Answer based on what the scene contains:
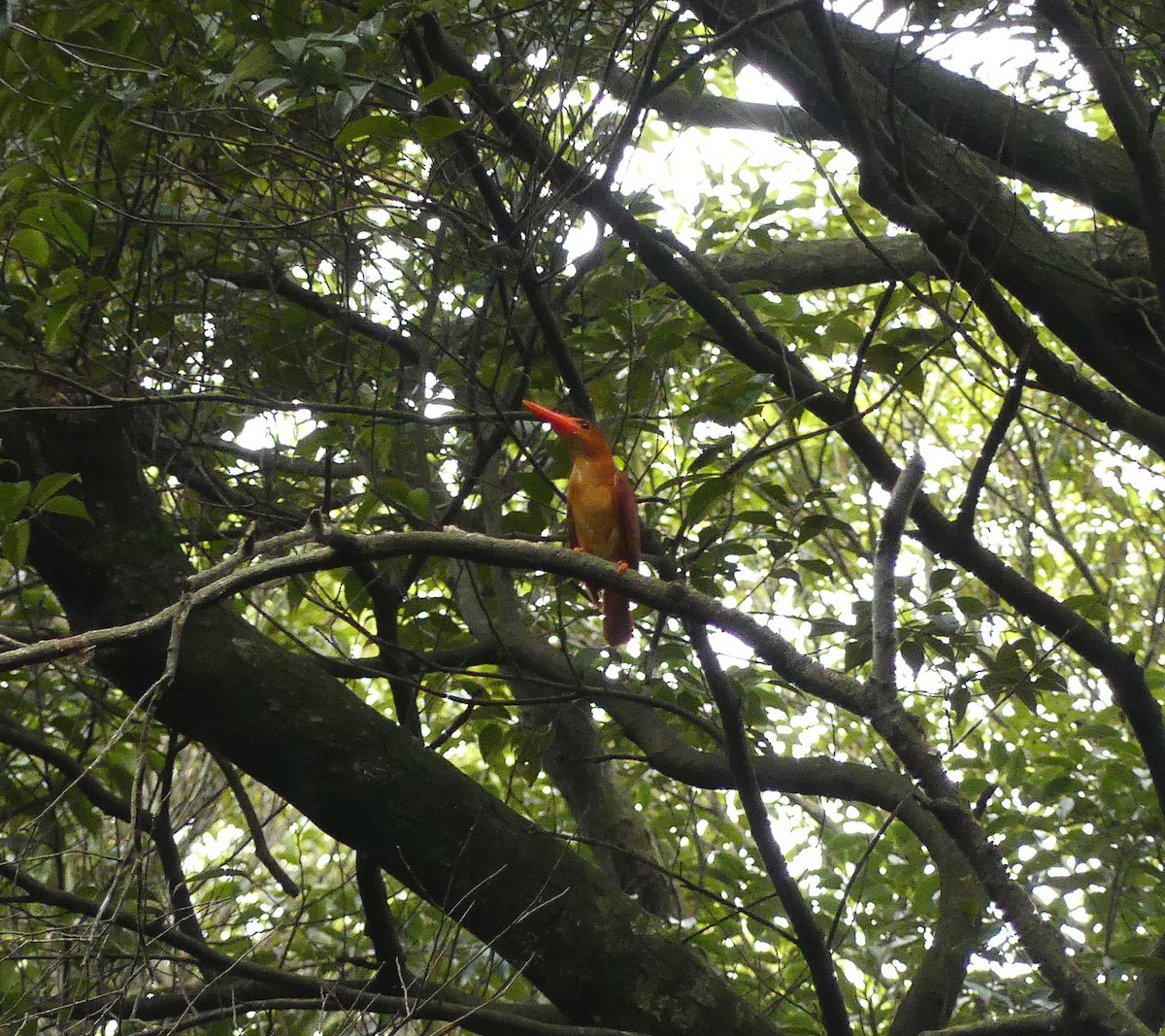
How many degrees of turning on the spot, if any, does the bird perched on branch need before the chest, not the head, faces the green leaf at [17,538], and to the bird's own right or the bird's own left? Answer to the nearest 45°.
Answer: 0° — it already faces it

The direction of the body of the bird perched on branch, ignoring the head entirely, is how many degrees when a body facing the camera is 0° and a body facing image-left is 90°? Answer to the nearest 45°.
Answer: approximately 45°

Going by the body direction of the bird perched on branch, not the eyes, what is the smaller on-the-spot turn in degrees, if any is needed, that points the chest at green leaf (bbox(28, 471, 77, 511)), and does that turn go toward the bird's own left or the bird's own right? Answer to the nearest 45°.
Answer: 0° — it already faces it
